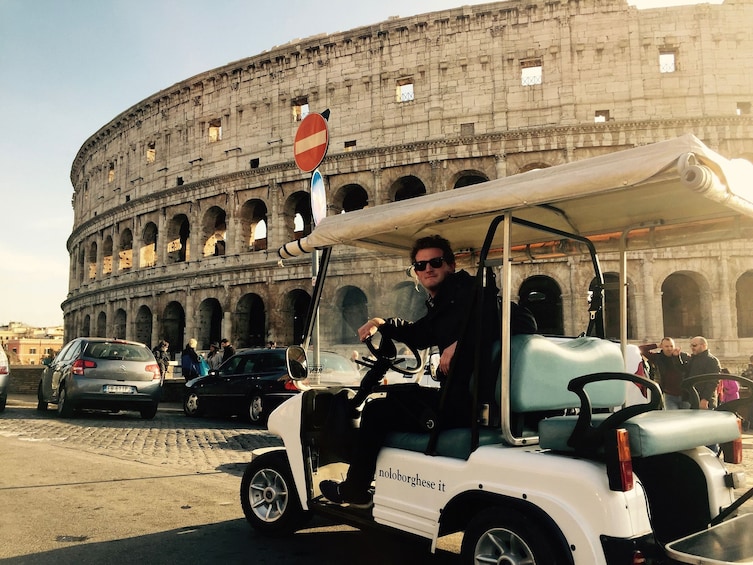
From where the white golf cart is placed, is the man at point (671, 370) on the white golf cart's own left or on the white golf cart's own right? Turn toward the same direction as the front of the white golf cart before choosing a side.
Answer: on the white golf cart's own right

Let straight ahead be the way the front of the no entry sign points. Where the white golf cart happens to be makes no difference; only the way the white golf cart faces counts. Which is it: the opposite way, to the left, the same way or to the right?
to the right

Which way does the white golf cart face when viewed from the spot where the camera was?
facing away from the viewer and to the left of the viewer

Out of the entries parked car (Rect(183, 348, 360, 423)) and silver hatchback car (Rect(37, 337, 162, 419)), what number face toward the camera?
0

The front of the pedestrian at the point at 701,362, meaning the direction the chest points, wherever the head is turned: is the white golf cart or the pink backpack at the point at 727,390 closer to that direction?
the white golf cart

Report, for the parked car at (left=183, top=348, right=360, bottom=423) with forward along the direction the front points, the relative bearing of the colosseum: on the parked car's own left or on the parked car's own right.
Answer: on the parked car's own right

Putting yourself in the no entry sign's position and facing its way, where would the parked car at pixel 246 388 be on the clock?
The parked car is roughly at 4 o'clock from the no entry sign.

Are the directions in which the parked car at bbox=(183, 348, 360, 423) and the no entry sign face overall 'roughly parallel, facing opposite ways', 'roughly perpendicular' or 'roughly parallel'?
roughly perpendicular

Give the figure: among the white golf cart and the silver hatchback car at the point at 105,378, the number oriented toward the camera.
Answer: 0

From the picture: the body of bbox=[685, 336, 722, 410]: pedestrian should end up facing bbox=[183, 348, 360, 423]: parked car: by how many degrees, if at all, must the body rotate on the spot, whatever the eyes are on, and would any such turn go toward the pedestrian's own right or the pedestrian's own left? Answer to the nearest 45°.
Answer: approximately 45° to the pedestrian's own right
